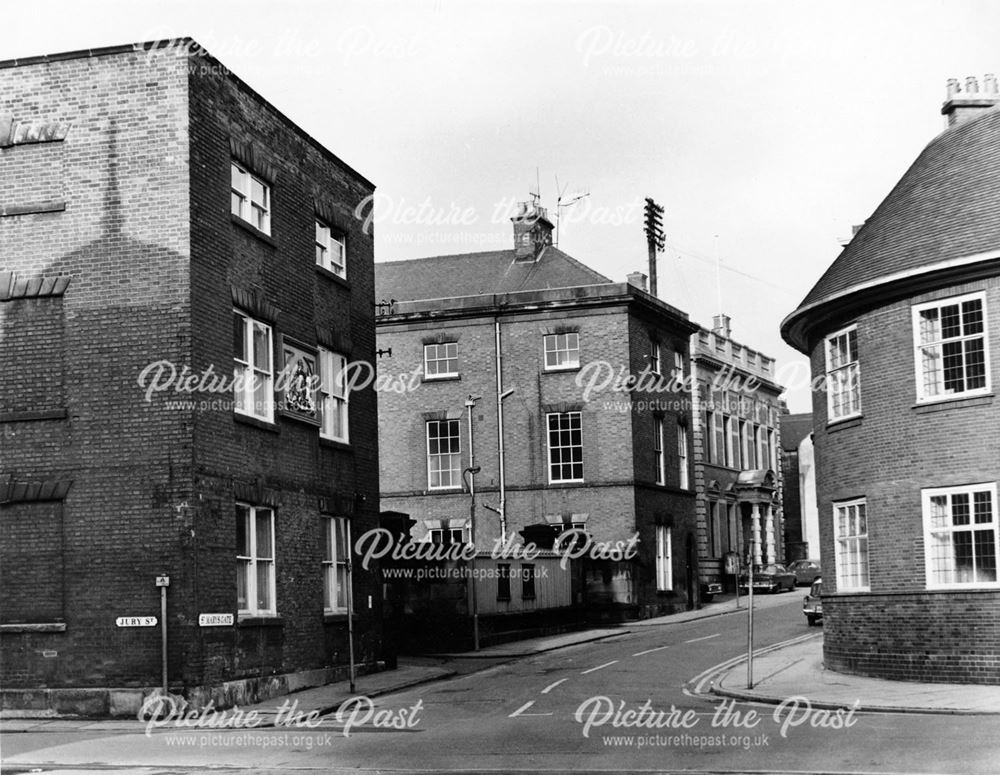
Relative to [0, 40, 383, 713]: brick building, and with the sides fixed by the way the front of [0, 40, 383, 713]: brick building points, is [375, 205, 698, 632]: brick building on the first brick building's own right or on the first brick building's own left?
on the first brick building's own left

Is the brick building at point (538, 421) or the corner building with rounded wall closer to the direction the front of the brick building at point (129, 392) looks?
the corner building with rounded wall

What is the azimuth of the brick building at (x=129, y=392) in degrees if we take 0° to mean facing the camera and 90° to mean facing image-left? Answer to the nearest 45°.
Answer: approximately 315°

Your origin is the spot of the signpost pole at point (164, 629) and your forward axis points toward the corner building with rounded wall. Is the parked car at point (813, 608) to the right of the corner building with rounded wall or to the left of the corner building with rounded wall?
left

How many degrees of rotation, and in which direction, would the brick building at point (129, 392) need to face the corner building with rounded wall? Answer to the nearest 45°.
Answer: approximately 45° to its left

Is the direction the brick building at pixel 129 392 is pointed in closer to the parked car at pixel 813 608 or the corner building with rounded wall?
the corner building with rounded wall

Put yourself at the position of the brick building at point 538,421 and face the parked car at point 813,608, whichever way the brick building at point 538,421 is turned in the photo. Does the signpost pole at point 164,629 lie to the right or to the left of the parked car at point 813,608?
right

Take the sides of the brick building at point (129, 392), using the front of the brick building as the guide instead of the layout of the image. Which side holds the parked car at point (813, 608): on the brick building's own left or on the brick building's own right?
on the brick building's own left
